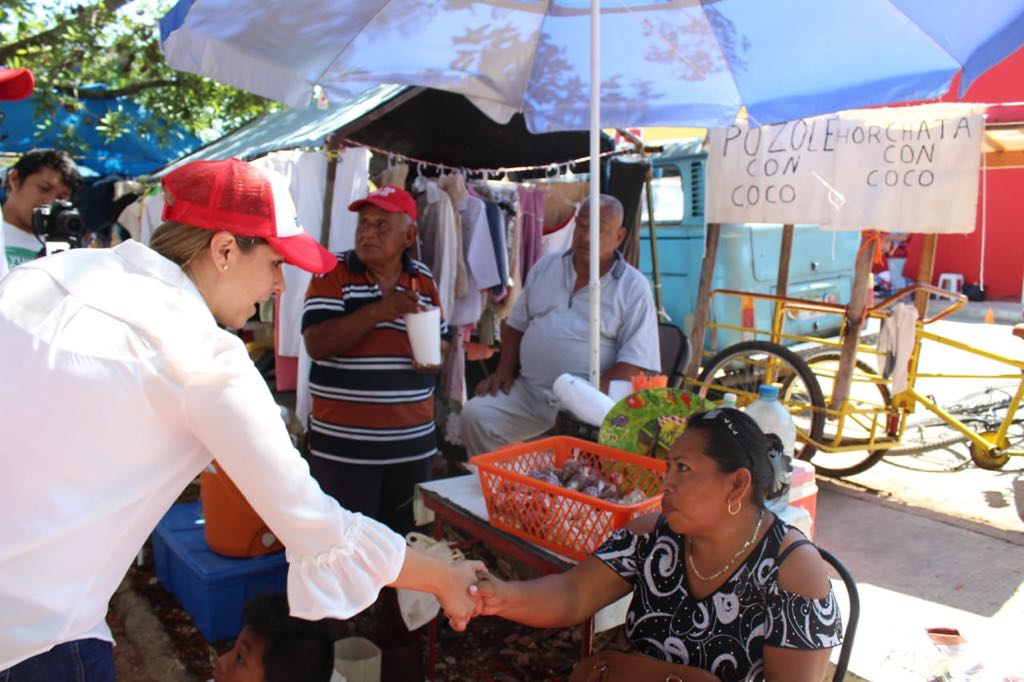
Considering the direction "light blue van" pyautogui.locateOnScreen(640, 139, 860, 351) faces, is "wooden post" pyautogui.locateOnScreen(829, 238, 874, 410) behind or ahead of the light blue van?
behind

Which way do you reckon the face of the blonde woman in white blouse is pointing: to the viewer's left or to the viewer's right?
to the viewer's right

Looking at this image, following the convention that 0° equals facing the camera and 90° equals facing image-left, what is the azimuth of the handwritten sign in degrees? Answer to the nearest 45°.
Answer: approximately 0°

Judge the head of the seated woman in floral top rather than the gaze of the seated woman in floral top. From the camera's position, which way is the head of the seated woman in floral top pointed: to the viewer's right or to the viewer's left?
to the viewer's left

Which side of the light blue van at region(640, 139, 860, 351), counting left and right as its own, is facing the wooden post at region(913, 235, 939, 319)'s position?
back

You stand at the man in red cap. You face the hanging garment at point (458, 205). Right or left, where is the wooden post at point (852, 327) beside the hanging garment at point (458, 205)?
right

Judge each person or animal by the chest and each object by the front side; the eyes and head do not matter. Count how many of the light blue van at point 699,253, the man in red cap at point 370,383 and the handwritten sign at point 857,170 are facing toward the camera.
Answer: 2
